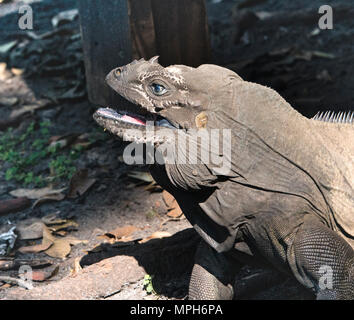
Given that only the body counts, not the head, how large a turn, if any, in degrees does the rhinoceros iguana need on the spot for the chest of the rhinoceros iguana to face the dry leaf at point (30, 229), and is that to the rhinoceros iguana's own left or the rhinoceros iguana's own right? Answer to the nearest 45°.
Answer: approximately 45° to the rhinoceros iguana's own right

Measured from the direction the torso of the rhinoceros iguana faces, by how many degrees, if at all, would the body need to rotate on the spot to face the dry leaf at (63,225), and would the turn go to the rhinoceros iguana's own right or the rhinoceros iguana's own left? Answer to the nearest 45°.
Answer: approximately 45° to the rhinoceros iguana's own right

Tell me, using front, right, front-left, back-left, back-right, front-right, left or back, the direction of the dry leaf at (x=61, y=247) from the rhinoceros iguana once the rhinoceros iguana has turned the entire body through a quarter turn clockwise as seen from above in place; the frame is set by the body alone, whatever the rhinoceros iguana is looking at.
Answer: front-left

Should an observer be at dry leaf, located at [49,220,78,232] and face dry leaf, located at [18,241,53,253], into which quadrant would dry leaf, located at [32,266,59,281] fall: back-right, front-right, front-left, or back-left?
front-left

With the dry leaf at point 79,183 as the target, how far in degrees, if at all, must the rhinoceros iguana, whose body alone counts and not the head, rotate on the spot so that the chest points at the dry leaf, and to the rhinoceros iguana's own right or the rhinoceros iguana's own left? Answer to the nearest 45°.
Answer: approximately 45° to the rhinoceros iguana's own right

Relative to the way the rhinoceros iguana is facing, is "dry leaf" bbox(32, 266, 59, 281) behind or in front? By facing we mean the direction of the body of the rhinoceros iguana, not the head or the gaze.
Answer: in front

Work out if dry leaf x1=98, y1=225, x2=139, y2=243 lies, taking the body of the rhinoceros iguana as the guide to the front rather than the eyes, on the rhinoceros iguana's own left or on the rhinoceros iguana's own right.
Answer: on the rhinoceros iguana's own right

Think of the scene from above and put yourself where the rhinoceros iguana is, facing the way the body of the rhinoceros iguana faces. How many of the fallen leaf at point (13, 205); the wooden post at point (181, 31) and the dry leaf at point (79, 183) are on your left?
0

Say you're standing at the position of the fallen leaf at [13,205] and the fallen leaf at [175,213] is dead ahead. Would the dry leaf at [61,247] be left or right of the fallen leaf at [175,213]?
right

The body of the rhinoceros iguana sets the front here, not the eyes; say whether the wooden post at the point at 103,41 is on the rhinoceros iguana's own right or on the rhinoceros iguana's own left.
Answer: on the rhinoceros iguana's own right

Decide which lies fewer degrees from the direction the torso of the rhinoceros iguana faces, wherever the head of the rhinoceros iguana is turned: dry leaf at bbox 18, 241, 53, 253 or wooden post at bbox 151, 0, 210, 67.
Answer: the dry leaf

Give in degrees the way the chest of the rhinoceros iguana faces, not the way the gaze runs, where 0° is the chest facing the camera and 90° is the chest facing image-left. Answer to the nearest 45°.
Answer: approximately 90°

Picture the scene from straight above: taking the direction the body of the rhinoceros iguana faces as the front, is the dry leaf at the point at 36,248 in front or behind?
in front
